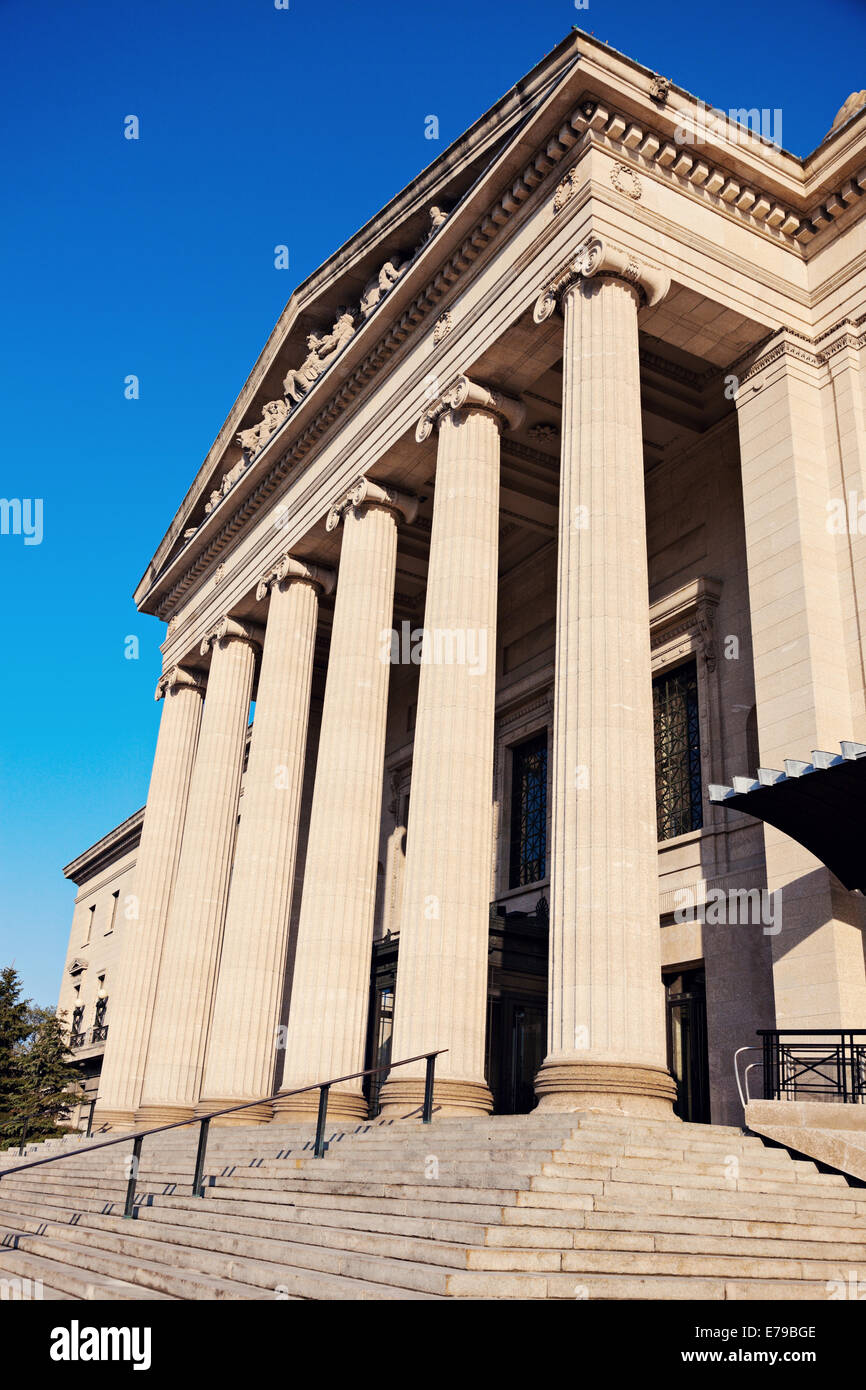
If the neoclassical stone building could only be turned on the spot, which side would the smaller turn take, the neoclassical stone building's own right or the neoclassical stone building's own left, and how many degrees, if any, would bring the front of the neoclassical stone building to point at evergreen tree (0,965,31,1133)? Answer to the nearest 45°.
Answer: approximately 90° to the neoclassical stone building's own right

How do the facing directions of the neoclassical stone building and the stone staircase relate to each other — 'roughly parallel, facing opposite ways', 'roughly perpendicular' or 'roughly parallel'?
roughly parallel

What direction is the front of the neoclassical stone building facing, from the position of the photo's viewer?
facing the viewer and to the left of the viewer

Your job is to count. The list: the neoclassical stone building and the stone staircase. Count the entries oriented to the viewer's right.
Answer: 0

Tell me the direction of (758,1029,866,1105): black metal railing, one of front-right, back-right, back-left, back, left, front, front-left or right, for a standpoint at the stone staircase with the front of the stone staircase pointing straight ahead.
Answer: back

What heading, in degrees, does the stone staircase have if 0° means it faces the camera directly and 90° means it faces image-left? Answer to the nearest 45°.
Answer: approximately 45°

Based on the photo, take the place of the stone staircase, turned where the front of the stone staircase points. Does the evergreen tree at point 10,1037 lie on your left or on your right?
on your right

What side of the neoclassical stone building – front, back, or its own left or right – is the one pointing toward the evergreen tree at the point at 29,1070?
right
